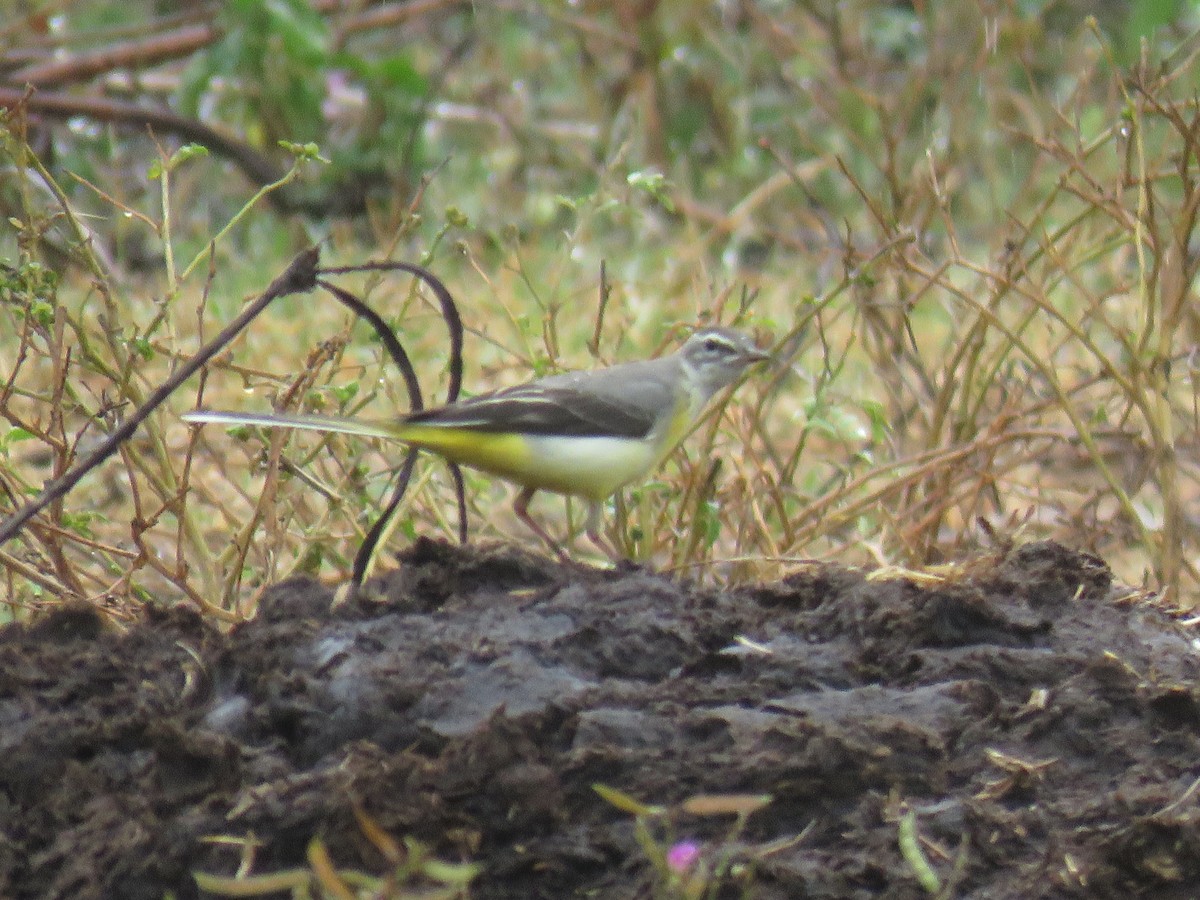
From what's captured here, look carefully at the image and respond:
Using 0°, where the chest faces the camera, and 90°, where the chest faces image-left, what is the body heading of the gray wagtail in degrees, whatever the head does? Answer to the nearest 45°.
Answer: approximately 270°
